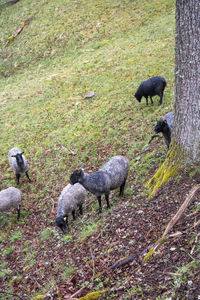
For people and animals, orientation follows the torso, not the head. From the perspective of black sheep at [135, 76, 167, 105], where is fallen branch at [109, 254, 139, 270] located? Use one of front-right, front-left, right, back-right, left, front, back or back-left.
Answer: left

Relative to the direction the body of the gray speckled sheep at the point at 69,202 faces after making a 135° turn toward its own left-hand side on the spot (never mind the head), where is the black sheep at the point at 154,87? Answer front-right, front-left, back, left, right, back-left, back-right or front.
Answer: front-left

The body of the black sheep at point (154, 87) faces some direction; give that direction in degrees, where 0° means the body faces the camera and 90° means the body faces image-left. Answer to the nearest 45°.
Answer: approximately 90°

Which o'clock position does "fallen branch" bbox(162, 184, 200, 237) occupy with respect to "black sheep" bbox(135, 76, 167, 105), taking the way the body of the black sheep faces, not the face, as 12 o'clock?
The fallen branch is roughly at 9 o'clock from the black sheep.

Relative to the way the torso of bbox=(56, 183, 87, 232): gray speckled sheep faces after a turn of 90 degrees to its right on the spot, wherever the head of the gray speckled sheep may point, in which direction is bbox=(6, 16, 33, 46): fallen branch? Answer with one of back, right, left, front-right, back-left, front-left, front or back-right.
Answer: front-right

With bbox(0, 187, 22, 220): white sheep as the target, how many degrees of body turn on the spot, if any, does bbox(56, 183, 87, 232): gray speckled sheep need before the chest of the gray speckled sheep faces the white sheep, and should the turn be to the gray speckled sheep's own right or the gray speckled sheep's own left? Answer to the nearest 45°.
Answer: approximately 90° to the gray speckled sheep's own right

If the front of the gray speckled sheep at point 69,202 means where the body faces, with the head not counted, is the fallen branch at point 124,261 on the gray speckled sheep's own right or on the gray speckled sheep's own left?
on the gray speckled sheep's own left

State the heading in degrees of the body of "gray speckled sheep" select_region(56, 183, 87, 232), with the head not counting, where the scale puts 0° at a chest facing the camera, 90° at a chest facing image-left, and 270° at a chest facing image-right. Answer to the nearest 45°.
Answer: approximately 45°

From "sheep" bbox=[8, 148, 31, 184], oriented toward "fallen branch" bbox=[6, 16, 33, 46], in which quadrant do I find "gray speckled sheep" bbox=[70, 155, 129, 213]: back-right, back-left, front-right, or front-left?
back-right
